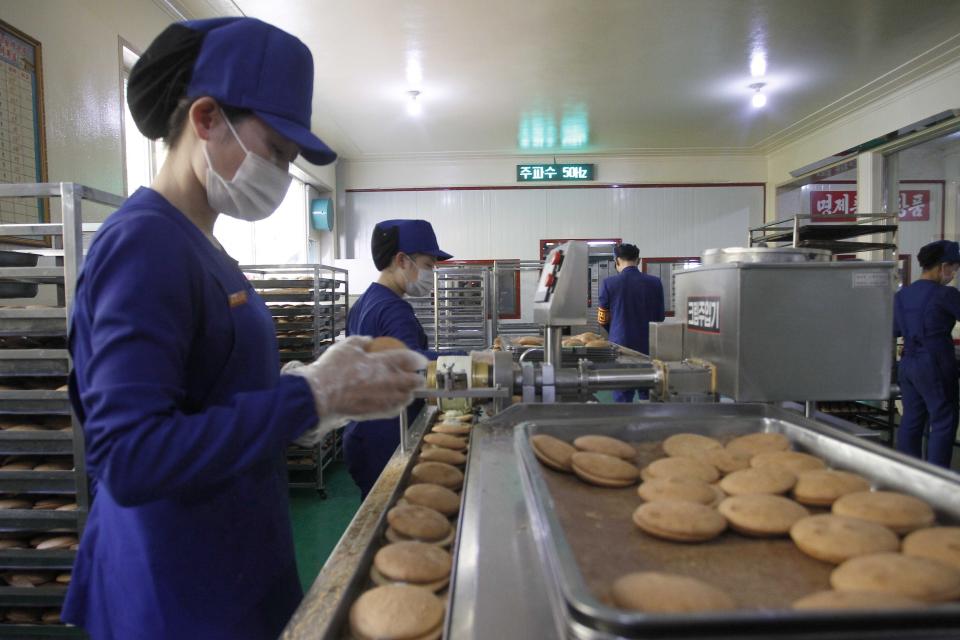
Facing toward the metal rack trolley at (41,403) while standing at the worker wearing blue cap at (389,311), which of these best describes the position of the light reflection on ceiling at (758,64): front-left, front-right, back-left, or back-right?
back-right

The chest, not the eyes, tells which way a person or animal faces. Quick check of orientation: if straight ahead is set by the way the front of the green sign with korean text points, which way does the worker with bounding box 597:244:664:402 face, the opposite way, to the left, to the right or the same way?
the opposite way

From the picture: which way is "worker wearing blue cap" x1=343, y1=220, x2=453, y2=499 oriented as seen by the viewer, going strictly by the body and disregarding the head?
to the viewer's right

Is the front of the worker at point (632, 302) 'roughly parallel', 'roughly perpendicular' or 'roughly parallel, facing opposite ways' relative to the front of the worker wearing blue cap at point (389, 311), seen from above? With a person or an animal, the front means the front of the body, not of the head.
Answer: roughly perpendicular

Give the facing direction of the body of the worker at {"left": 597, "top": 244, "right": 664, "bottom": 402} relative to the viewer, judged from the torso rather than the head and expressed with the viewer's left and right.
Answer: facing away from the viewer

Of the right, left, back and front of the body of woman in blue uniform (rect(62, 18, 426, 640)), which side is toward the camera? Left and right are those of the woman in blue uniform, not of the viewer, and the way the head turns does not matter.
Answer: right

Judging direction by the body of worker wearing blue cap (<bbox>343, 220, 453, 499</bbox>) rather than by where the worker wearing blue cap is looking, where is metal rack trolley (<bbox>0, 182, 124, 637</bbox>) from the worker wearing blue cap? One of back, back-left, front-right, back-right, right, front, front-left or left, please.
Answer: back

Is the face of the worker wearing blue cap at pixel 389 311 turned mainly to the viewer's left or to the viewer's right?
to the viewer's right

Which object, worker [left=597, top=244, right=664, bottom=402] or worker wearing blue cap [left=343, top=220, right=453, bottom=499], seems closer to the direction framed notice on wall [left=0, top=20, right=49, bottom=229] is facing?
the worker wearing blue cap
